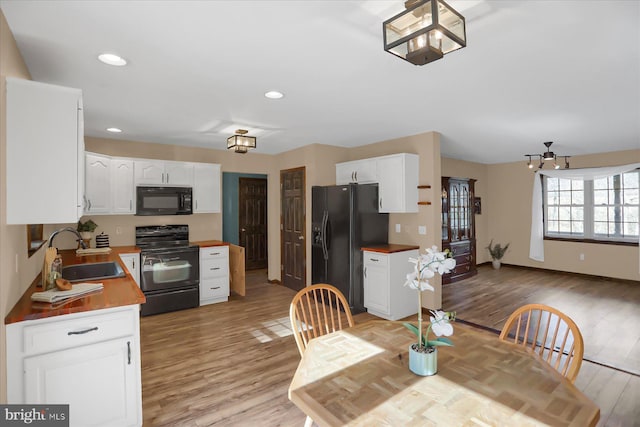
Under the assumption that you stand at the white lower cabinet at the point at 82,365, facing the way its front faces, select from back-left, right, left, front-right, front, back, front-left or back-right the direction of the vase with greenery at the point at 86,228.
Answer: back-left

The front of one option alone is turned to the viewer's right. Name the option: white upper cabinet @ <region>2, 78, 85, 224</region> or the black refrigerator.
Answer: the white upper cabinet

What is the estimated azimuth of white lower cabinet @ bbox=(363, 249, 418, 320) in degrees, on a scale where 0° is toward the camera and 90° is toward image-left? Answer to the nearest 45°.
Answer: approximately 45°

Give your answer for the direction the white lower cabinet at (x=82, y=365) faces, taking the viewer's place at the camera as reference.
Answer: facing the viewer and to the right of the viewer

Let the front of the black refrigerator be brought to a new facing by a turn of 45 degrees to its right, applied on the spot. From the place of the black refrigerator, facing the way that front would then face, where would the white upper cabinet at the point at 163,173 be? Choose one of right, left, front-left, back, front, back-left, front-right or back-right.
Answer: front

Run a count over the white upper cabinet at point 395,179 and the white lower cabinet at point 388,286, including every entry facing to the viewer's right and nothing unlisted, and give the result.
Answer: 0

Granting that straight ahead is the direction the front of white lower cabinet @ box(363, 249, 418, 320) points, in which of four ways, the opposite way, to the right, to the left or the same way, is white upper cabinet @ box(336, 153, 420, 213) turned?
the same way

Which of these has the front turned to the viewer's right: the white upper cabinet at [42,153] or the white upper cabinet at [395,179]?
the white upper cabinet at [42,153]

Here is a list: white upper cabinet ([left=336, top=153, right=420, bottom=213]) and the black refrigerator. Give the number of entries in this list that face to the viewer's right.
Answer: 0

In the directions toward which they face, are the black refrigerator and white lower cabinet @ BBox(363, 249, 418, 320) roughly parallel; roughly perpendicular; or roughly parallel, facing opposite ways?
roughly parallel

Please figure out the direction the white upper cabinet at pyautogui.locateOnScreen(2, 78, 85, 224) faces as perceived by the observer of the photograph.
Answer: facing to the right of the viewer

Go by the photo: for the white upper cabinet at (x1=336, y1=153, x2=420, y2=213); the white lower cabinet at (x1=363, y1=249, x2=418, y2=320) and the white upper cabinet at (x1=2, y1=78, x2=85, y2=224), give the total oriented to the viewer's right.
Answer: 1

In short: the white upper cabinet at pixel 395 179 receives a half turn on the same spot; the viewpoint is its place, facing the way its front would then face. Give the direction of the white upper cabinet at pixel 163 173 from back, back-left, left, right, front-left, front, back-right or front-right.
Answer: back-left

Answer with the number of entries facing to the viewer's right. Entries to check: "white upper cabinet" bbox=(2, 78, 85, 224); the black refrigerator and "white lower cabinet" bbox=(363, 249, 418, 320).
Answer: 1

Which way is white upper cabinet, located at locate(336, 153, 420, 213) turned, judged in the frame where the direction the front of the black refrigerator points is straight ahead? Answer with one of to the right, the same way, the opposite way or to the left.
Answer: the same way

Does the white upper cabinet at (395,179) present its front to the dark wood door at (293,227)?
no

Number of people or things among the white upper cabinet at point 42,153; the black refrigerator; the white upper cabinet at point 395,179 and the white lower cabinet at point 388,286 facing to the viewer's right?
1

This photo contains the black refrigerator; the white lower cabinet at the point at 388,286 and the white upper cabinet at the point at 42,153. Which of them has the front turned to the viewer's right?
the white upper cabinet

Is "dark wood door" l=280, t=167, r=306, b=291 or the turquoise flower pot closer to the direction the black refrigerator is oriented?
the turquoise flower pot
